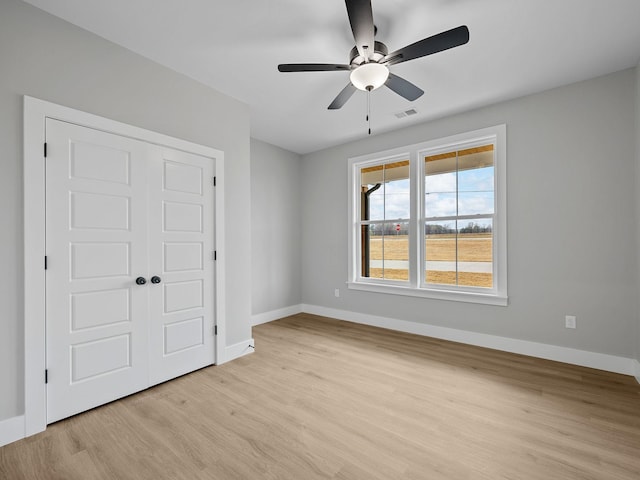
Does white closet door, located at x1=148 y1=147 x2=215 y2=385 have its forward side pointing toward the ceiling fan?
yes

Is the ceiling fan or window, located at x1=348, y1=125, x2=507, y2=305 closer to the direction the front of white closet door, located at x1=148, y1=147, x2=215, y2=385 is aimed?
the ceiling fan

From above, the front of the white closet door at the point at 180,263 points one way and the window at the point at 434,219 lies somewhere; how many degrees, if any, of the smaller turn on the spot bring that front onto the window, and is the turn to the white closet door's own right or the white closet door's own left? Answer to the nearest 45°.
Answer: approximately 45° to the white closet door's own left

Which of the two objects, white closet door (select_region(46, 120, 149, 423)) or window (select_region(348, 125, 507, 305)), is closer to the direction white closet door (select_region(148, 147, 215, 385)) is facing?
the window

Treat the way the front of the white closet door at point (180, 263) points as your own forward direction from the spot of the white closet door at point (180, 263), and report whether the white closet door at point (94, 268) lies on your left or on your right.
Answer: on your right

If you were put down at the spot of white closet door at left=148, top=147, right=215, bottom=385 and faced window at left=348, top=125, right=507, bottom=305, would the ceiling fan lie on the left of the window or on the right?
right

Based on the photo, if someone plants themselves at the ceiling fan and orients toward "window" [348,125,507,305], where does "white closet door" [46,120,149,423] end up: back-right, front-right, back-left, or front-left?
back-left

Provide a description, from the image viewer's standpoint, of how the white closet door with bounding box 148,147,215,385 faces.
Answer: facing the viewer and to the right of the viewer

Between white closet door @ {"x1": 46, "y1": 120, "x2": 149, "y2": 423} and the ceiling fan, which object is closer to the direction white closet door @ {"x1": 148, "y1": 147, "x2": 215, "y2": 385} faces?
the ceiling fan
